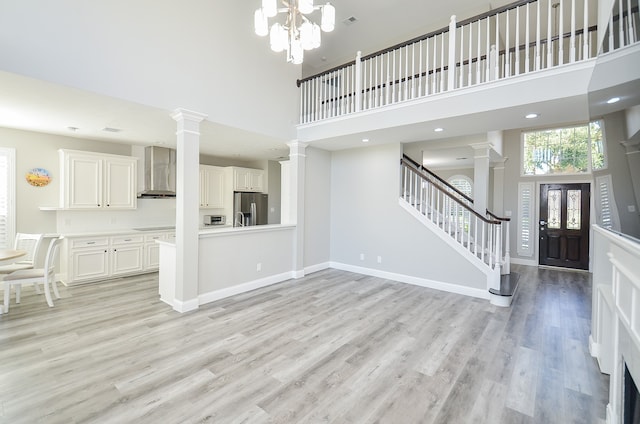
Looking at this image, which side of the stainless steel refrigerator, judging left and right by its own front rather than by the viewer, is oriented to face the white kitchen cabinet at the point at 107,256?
right

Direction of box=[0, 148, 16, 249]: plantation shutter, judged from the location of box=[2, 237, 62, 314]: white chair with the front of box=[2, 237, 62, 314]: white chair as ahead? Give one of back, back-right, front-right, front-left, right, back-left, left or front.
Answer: right

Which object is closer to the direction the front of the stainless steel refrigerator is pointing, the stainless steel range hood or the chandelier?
the chandelier

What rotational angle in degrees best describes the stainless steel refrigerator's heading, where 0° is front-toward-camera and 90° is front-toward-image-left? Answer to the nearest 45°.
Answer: approximately 315°

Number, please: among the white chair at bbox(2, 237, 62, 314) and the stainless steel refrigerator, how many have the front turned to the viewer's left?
1

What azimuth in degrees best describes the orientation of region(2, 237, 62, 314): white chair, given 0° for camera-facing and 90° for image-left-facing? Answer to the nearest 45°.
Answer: approximately 90°

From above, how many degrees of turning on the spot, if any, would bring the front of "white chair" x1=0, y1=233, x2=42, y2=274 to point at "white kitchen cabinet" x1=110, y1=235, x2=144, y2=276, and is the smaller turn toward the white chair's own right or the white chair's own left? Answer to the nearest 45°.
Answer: approximately 135° to the white chair's own left

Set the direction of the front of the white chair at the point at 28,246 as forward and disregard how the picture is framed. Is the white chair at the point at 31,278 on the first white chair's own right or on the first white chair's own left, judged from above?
on the first white chair's own left

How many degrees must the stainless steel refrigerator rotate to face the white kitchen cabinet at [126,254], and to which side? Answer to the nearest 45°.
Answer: approximately 90° to its right
